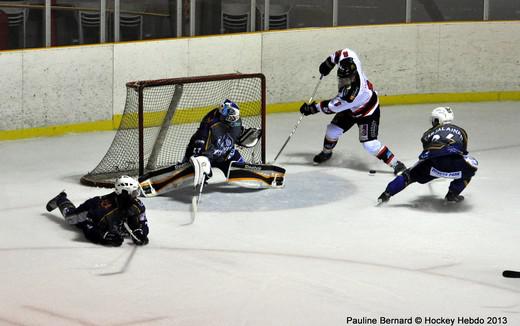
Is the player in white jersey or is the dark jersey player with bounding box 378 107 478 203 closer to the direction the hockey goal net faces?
the dark jersey player

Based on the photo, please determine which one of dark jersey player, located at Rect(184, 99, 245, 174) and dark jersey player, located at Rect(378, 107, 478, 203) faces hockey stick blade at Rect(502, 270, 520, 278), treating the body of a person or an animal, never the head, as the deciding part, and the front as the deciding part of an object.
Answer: dark jersey player, located at Rect(184, 99, 245, 174)

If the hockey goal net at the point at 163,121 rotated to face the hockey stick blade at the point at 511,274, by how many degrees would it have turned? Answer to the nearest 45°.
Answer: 0° — it already faces it

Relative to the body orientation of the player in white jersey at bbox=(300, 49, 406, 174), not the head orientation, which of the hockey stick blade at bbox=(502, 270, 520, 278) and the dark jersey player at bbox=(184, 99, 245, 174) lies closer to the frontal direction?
the dark jersey player

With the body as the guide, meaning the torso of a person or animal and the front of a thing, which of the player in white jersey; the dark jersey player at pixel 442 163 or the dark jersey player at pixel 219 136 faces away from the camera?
the dark jersey player at pixel 442 163

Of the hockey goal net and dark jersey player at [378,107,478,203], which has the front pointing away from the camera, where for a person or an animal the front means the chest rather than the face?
the dark jersey player

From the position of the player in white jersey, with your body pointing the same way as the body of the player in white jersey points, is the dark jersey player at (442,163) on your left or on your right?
on your left

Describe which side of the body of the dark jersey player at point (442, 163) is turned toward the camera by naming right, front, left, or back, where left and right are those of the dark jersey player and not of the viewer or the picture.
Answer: back

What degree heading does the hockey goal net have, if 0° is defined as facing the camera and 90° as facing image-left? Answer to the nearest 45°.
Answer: approximately 315°

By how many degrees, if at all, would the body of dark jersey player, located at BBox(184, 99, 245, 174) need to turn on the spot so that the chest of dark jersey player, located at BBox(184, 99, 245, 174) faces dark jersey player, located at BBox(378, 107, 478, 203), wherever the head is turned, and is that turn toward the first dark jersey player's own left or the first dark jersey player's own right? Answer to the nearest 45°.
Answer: approximately 45° to the first dark jersey player's own left

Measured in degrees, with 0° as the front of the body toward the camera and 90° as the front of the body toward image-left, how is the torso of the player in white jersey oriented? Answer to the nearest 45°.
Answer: approximately 45°
